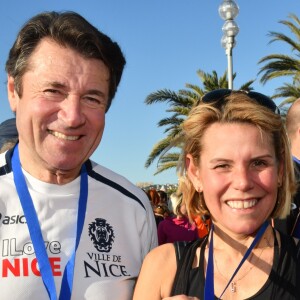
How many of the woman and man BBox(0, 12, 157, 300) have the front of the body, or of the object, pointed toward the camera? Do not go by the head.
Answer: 2

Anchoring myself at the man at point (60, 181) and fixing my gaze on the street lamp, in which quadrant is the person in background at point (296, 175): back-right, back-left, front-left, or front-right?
front-right

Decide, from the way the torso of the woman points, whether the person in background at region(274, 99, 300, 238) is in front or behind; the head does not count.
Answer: behind

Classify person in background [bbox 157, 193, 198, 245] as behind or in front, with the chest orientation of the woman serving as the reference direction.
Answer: behind

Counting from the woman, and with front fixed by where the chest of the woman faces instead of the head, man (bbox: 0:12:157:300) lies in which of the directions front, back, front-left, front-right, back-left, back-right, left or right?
right

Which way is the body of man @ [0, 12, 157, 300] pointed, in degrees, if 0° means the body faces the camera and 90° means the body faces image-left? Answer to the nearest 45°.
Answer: approximately 0°

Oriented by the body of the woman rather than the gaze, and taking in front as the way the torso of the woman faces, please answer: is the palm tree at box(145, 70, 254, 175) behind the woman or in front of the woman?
behind

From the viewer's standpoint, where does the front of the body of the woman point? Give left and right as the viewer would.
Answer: facing the viewer
